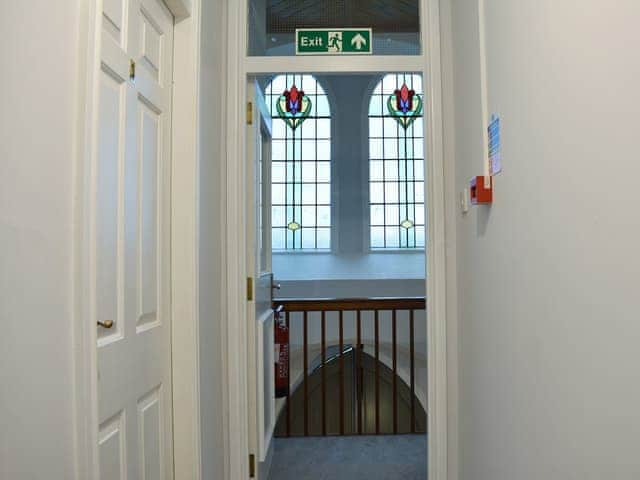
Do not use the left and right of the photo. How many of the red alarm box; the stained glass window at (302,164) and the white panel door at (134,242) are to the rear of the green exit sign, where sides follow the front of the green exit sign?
1

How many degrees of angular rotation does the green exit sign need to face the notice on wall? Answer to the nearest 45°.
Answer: approximately 45° to its left

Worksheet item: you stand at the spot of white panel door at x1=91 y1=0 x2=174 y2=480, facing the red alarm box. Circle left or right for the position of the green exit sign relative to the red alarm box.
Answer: left

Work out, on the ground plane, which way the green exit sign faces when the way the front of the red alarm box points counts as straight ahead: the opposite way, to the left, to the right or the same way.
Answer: to the left

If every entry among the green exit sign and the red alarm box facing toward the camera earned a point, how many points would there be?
1

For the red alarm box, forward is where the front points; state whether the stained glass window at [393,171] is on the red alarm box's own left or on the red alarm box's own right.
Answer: on the red alarm box's own right

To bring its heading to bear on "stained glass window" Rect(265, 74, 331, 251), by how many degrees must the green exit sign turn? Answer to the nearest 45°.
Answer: approximately 180°

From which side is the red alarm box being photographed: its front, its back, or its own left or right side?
left

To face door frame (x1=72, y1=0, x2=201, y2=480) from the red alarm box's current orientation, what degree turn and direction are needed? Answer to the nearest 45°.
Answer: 0° — it already faces it

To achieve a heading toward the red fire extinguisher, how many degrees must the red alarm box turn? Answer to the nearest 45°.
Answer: approximately 45° to its right

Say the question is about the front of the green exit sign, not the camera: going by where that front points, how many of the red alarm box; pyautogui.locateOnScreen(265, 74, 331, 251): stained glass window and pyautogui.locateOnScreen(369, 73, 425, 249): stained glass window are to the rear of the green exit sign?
2

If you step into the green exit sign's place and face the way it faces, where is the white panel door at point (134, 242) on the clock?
The white panel door is roughly at 1 o'clock from the green exit sign.
